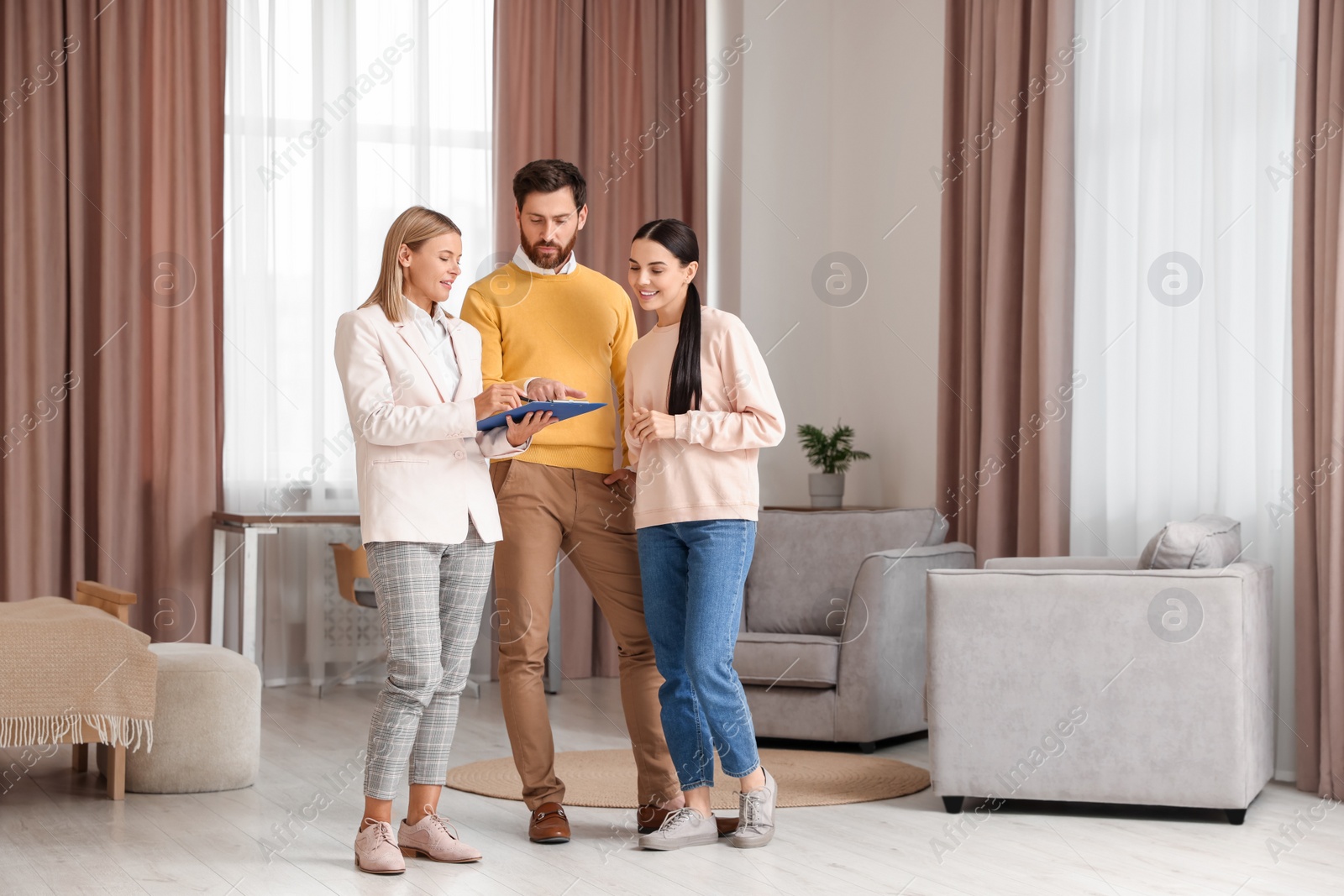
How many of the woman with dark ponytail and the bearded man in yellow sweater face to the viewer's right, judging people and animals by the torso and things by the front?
0

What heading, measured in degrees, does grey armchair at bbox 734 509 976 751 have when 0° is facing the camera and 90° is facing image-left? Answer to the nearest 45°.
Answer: approximately 45°

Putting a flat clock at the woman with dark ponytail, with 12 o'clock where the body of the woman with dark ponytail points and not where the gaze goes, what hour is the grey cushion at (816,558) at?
The grey cushion is roughly at 5 o'clock from the woman with dark ponytail.

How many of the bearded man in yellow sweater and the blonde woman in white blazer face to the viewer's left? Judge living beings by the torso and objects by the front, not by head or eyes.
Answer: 0

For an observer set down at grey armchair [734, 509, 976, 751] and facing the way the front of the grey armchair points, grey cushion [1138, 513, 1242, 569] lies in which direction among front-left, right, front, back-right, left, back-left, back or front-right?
left

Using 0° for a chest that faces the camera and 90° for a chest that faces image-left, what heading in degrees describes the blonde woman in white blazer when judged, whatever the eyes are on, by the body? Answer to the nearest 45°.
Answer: approximately 315°

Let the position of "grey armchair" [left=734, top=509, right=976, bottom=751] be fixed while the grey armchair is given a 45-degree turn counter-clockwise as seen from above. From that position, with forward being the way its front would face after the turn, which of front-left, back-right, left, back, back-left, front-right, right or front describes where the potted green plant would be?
back

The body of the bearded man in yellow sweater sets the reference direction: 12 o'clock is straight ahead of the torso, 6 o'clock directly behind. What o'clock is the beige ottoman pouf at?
The beige ottoman pouf is roughly at 4 o'clock from the bearded man in yellow sweater.

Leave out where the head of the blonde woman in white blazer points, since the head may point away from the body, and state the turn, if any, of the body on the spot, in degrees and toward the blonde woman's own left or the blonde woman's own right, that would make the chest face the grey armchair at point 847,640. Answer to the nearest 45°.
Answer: approximately 90° to the blonde woman's own left

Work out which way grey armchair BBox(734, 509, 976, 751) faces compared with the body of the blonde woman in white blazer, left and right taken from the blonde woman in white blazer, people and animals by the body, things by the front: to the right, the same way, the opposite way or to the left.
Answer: to the right

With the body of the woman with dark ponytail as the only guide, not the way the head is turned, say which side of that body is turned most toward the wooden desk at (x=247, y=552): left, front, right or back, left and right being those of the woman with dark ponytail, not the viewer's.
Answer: right

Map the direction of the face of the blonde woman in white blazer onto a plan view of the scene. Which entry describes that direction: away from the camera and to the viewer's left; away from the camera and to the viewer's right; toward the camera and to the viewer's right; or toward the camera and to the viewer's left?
toward the camera and to the viewer's right

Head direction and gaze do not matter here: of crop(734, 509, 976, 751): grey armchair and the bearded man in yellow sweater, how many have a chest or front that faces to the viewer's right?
0

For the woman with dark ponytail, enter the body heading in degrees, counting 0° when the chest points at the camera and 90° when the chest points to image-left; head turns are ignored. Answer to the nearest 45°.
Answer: approximately 45°
